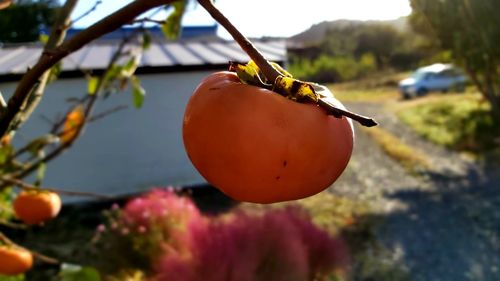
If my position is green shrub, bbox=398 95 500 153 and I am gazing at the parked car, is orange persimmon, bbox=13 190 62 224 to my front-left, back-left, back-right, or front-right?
back-left

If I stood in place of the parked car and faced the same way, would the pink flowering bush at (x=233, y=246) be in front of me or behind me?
in front

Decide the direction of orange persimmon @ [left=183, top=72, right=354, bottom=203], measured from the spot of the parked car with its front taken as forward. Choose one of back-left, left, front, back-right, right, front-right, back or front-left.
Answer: front-left

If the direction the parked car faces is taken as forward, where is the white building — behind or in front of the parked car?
in front

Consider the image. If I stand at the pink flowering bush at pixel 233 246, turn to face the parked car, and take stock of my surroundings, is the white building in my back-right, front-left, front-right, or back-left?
front-left

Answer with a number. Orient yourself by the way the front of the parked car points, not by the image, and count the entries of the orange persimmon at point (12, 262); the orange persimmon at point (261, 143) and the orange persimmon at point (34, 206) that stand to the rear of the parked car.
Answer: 0

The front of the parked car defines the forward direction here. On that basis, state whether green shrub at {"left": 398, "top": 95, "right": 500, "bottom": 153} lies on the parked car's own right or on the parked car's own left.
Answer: on the parked car's own left

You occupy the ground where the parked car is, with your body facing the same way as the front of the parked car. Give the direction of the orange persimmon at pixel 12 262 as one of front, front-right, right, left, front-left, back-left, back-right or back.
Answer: front-left

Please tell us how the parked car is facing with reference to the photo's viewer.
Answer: facing the viewer and to the left of the viewer
